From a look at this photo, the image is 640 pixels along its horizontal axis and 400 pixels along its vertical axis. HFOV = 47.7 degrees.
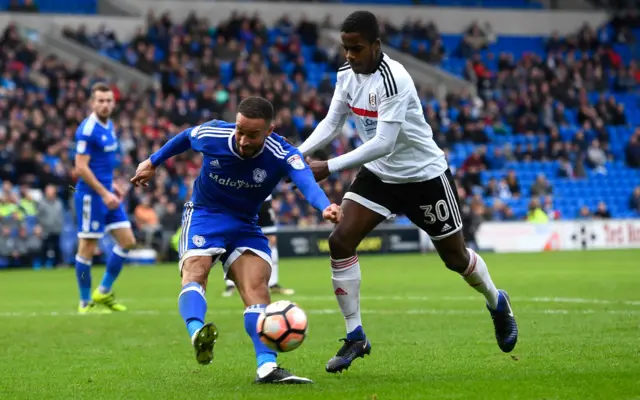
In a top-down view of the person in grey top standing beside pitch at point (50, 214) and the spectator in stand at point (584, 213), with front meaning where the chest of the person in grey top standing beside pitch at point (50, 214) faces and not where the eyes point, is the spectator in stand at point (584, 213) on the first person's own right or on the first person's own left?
on the first person's own left

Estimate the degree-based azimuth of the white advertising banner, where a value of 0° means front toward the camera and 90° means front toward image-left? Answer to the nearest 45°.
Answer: approximately 0°

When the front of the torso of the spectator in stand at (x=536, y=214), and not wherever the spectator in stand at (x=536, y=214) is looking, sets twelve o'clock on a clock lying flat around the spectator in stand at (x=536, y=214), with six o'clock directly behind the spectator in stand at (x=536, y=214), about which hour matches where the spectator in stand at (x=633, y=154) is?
the spectator in stand at (x=633, y=154) is roughly at 7 o'clock from the spectator in stand at (x=536, y=214).

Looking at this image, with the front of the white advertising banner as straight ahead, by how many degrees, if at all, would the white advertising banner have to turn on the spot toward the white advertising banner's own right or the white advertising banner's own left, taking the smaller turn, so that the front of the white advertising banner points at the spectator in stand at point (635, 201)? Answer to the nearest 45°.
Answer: approximately 135° to the white advertising banner's own left

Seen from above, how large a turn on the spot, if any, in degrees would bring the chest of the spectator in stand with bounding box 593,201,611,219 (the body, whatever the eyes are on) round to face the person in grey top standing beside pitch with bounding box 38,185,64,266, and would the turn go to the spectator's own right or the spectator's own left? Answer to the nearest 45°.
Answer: approximately 45° to the spectator's own right

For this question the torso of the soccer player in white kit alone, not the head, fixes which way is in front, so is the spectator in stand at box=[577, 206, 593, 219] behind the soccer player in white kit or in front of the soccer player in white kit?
behind

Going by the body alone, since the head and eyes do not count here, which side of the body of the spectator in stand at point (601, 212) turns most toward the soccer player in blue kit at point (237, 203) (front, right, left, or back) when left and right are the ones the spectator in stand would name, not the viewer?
front

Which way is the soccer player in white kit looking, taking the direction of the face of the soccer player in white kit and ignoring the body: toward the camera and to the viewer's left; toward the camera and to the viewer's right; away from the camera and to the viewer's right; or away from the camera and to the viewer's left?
toward the camera and to the viewer's left

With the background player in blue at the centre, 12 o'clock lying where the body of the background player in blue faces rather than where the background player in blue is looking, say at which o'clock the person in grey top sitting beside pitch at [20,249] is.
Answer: The person in grey top sitting beside pitch is roughly at 7 o'clock from the background player in blue.

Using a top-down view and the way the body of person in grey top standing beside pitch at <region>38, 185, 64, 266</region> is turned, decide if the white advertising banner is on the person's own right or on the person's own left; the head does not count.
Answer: on the person's own left

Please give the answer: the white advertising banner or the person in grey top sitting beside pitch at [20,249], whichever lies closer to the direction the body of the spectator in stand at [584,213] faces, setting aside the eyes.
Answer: the white advertising banner

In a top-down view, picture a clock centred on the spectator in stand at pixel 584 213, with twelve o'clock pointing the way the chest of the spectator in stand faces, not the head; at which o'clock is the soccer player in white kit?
The soccer player in white kit is roughly at 12 o'clock from the spectator in stand.

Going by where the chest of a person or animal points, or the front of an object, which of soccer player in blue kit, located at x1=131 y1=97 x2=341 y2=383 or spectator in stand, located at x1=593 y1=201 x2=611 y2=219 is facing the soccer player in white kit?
the spectator in stand
